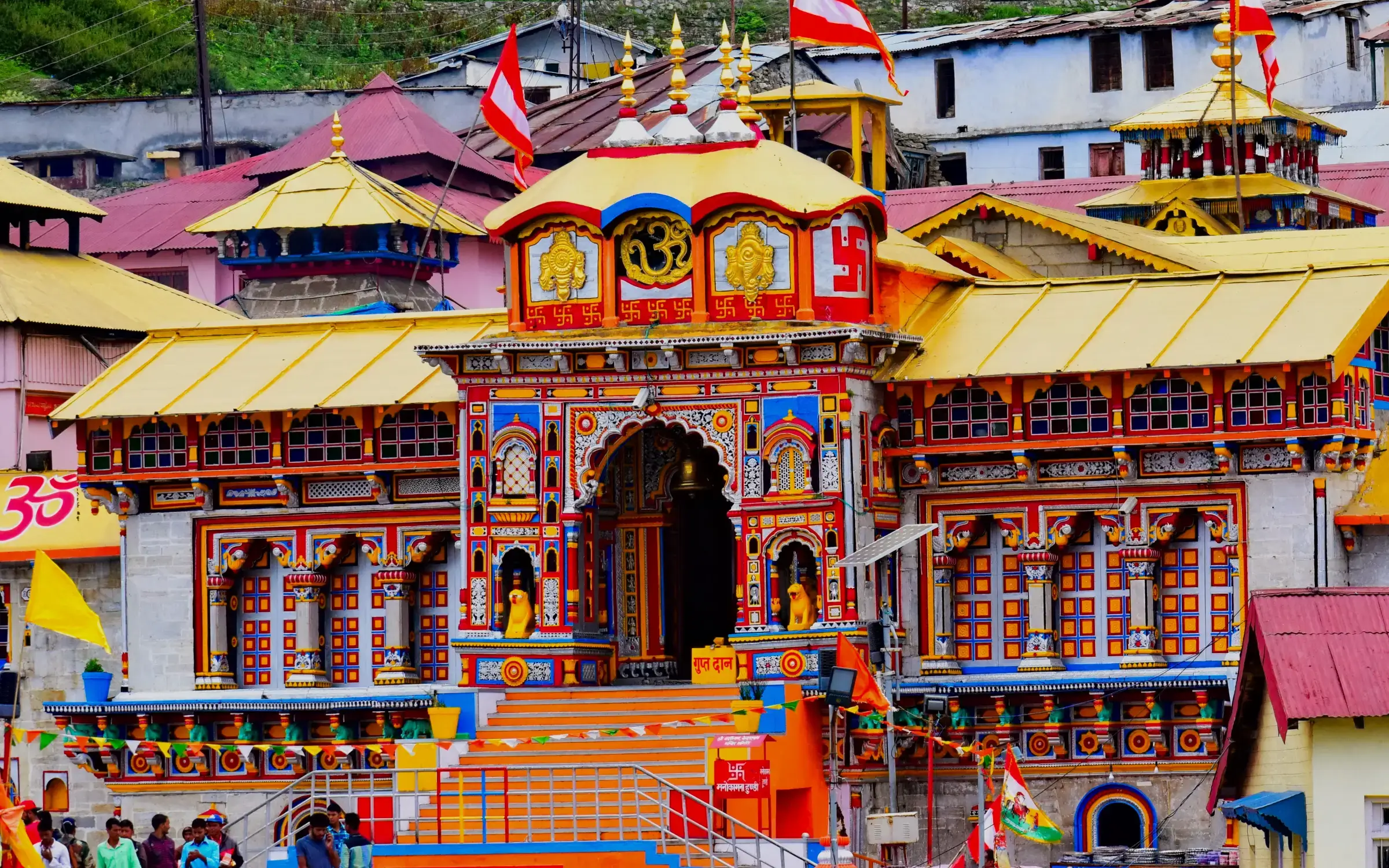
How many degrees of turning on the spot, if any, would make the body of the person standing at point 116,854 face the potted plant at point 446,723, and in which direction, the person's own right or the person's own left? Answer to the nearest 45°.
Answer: approximately 135° to the person's own left

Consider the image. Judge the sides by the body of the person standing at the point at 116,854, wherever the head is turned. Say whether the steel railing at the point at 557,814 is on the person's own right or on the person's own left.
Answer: on the person's own left

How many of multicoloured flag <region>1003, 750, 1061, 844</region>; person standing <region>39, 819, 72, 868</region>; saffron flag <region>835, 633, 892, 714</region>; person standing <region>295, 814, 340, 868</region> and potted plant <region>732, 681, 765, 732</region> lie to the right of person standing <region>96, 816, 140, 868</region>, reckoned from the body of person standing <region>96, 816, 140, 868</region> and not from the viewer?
1

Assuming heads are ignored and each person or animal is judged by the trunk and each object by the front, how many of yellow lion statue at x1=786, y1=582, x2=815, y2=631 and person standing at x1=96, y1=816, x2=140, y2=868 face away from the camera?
0

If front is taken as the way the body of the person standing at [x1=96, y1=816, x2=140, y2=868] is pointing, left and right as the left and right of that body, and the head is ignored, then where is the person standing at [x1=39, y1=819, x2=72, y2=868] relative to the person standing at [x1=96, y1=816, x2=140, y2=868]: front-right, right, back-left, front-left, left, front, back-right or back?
right

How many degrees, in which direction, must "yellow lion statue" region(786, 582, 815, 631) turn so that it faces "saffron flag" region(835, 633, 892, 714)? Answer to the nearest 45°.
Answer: approximately 90° to its left

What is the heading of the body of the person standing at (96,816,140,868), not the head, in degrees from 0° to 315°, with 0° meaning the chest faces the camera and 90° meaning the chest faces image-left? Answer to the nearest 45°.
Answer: approximately 0°

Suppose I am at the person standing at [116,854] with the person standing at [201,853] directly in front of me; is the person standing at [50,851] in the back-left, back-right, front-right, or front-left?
back-left

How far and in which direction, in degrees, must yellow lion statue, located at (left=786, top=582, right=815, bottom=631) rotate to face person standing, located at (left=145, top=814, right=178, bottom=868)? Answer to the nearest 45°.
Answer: approximately 45° to its right

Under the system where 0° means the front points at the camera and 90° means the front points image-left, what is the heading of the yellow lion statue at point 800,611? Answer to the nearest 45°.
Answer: approximately 45°
